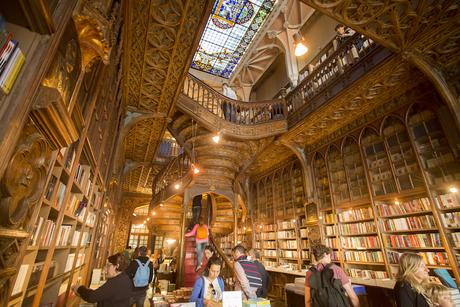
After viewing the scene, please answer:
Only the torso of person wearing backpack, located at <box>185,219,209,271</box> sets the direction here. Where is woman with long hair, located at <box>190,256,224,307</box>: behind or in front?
behind

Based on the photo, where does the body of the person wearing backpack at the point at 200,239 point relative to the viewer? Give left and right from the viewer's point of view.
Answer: facing away from the viewer

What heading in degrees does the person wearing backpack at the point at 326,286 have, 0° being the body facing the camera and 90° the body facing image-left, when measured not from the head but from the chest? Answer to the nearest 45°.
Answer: approximately 180°

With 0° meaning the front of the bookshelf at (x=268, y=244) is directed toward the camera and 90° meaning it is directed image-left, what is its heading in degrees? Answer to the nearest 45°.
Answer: approximately 45°

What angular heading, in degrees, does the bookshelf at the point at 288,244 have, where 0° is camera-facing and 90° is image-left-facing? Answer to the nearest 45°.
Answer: approximately 45°

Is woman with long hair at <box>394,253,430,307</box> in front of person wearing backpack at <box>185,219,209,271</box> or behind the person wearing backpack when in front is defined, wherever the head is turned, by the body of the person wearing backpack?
behind

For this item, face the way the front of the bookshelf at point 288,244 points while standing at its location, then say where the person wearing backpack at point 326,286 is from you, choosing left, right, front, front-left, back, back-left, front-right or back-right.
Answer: front-left

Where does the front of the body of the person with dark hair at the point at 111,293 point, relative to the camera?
to the viewer's left

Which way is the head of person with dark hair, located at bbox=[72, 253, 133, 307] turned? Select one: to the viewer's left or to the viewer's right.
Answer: to the viewer's left
